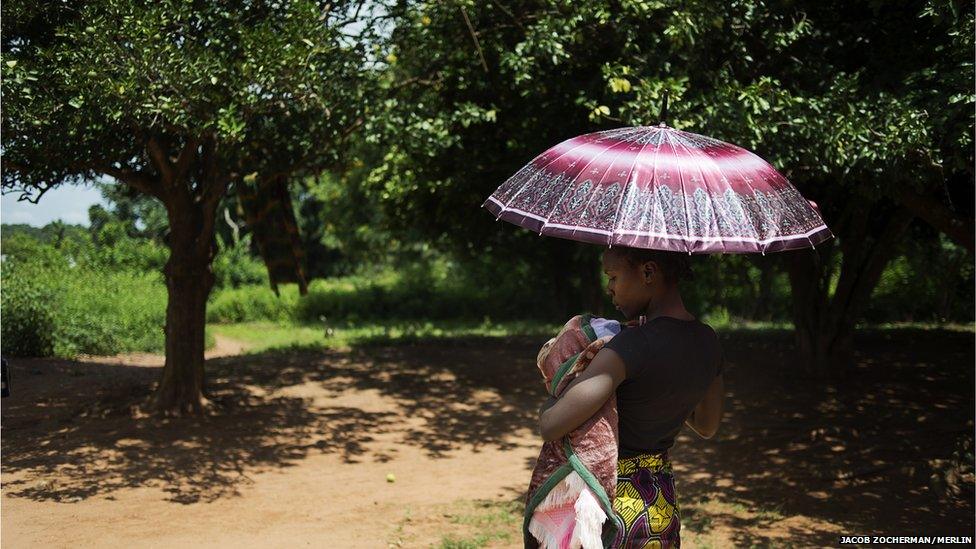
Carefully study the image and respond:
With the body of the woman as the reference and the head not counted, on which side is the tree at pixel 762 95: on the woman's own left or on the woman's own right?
on the woman's own right

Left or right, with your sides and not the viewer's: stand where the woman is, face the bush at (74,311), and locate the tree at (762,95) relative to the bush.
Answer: right

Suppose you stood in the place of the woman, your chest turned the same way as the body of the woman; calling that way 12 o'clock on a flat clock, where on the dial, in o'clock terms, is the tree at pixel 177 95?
The tree is roughly at 12 o'clock from the woman.

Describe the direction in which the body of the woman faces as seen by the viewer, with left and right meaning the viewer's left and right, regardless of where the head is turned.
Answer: facing away from the viewer and to the left of the viewer

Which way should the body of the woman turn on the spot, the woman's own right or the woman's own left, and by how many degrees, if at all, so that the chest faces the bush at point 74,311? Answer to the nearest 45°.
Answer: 0° — they already face it

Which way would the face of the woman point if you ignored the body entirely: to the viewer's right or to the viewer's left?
to the viewer's left

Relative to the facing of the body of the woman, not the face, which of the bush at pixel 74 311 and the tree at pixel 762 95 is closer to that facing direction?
the bush
